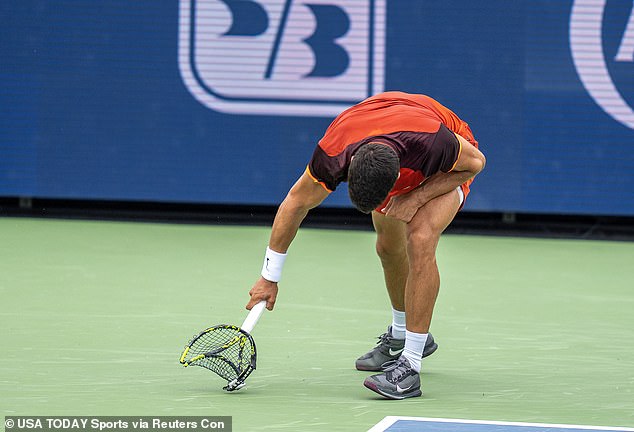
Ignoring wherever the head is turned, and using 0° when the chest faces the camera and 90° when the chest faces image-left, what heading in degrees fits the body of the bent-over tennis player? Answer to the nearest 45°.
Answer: approximately 45°
